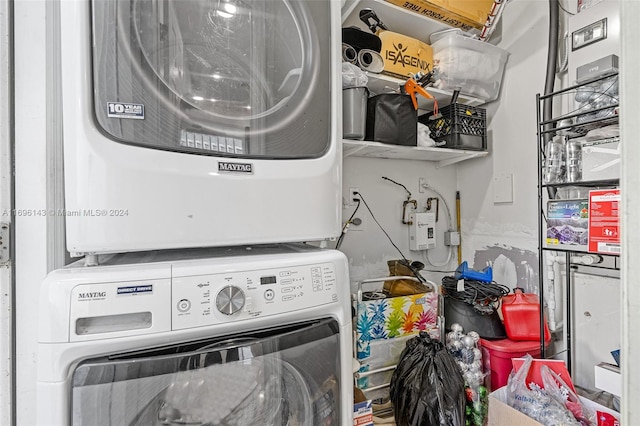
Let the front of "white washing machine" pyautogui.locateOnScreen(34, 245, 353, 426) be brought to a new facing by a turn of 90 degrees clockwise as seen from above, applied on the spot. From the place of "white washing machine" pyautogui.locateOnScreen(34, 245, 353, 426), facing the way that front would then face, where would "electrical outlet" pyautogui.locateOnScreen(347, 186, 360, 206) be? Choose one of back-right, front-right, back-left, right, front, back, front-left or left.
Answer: back-right

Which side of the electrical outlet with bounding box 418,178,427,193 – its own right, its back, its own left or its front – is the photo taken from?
front

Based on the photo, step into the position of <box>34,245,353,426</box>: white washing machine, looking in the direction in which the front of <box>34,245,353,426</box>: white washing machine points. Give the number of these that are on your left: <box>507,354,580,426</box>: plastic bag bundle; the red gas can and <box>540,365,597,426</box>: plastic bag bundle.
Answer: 3

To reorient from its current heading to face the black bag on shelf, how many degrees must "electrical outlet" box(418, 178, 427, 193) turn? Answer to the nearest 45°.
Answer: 0° — it already faces it

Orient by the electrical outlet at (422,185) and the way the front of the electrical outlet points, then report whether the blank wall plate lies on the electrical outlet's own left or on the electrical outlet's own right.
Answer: on the electrical outlet's own left

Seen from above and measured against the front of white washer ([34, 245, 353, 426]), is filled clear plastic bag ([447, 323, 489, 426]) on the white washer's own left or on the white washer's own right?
on the white washer's own left

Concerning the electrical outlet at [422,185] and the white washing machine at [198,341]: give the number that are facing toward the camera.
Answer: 2

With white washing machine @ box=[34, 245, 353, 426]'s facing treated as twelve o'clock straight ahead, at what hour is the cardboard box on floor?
The cardboard box on floor is roughly at 9 o'clock from the white washing machine.

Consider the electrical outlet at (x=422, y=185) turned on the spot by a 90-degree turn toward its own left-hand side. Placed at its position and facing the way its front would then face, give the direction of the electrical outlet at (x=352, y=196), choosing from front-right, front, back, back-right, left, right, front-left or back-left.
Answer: back-right

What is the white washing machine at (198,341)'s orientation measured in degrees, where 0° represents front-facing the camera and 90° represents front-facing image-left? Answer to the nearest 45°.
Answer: approximately 0°

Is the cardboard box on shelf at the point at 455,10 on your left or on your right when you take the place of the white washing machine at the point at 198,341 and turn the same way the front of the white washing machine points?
on your left
